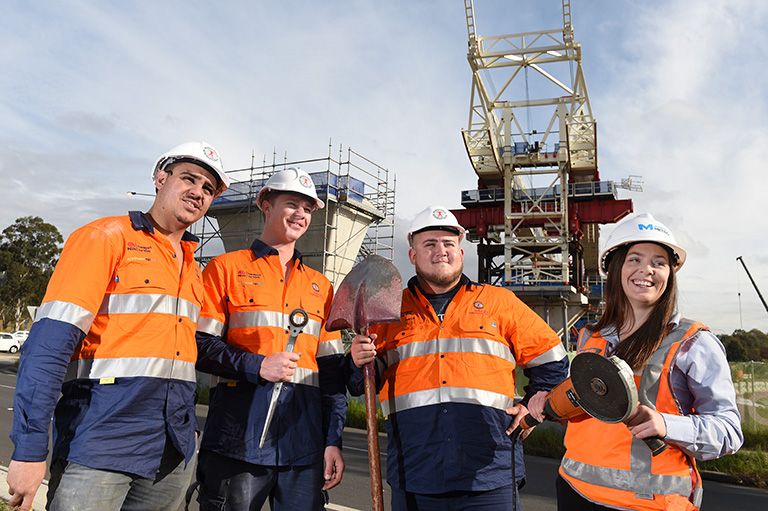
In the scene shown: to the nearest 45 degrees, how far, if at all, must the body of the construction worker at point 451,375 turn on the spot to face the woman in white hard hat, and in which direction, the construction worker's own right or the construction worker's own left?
approximately 45° to the construction worker's own left

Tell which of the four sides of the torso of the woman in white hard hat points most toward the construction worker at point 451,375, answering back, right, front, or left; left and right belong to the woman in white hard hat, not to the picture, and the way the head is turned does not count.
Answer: right

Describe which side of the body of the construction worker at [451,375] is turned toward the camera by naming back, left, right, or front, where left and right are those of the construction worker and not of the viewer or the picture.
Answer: front

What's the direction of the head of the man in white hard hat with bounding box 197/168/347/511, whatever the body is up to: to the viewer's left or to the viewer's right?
to the viewer's right

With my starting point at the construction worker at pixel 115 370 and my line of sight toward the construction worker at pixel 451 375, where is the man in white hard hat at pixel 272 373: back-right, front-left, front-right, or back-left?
front-left

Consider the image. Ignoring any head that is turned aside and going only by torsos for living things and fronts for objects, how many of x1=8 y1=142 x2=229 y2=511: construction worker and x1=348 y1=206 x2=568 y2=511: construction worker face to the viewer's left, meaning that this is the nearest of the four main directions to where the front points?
0

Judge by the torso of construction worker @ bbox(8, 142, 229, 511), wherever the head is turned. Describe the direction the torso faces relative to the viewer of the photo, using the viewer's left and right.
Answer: facing the viewer and to the right of the viewer

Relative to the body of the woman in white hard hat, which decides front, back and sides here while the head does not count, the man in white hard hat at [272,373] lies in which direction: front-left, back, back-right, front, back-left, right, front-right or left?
front-right

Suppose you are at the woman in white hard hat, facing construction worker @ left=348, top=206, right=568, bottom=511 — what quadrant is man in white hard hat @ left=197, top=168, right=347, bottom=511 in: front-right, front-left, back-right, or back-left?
front-left

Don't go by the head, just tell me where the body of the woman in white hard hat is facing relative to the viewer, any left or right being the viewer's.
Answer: facing the viewer and to the left of the viewer

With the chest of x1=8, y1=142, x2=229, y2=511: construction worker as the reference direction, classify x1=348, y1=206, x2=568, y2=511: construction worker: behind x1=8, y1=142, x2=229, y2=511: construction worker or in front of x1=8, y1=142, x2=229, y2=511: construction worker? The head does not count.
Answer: in front

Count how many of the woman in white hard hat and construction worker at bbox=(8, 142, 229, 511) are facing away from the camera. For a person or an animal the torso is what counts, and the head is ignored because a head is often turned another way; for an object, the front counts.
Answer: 0

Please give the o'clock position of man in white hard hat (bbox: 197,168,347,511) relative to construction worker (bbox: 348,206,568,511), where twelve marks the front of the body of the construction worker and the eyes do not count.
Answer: The man in white hard hat is roughly at 3 o'clock from the construction worker.
